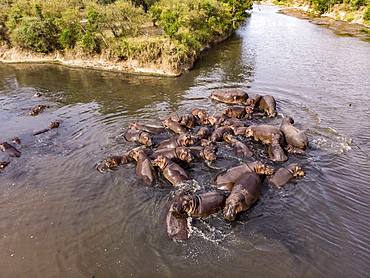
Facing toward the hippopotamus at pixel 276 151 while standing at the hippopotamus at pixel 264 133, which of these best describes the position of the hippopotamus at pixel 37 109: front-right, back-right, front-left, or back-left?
back-right

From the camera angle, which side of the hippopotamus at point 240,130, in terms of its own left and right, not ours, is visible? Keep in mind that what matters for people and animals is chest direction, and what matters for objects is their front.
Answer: left

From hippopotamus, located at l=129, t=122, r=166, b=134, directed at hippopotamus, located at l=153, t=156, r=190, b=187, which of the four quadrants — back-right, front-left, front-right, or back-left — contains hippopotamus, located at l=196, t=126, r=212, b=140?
front-left

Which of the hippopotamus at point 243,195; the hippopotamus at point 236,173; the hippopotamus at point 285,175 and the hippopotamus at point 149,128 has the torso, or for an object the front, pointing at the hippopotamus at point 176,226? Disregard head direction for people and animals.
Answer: the hippopotamus at point 243,195

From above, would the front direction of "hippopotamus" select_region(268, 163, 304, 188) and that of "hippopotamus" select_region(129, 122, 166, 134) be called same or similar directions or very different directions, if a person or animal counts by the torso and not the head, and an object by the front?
very different directions

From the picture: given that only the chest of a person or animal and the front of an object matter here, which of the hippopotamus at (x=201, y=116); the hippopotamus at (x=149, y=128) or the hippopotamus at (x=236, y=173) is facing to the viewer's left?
the hippopotamus at (x=149, y=128)

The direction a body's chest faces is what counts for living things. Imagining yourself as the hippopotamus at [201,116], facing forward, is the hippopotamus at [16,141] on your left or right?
on your right

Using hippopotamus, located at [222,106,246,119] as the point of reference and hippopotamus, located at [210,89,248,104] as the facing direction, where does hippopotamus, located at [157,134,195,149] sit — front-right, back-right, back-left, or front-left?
back-left

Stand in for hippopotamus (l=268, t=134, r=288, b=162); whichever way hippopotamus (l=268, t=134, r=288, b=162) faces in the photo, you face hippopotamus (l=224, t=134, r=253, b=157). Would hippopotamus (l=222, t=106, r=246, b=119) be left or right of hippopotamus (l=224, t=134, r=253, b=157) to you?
right
